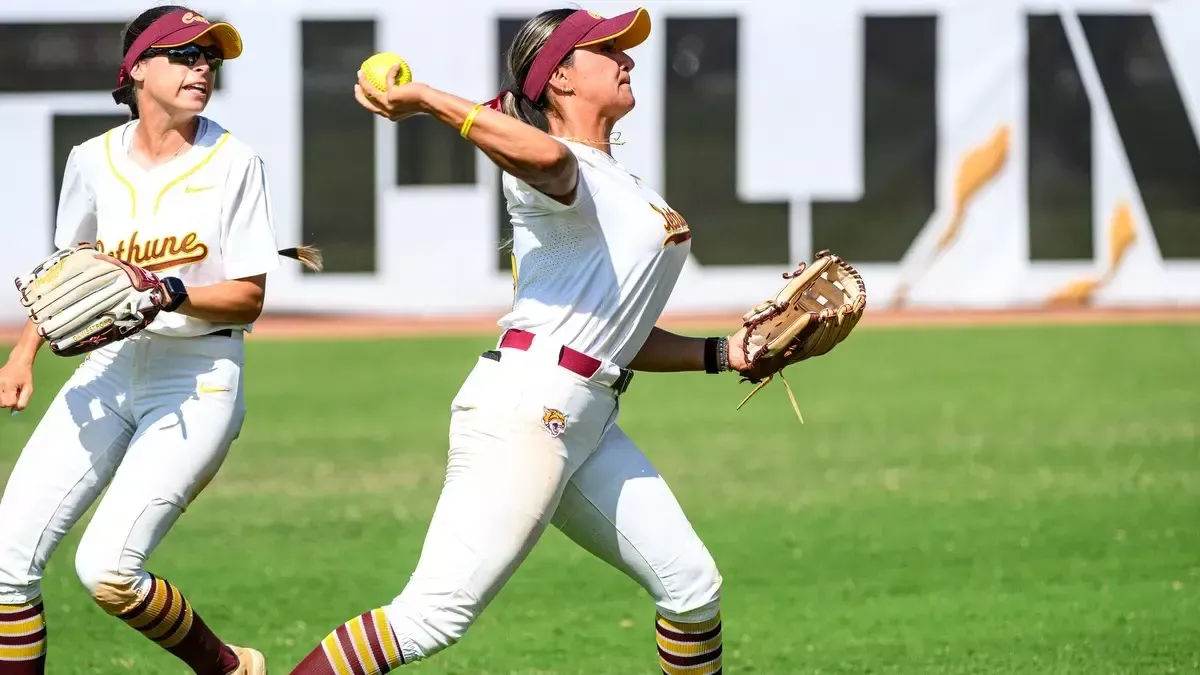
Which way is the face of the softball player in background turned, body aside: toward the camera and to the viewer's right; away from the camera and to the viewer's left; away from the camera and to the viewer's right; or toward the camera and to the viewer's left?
toward the camera and to the viewer's right

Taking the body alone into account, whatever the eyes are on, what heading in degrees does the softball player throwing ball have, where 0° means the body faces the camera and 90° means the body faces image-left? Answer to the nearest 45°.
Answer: approximately 270°

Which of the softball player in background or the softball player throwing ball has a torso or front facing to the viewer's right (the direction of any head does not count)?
the softball player throwing ball

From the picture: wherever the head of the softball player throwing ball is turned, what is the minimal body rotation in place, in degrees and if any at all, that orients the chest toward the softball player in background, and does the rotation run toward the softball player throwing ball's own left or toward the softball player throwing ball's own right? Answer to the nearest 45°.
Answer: approximately 135° to the softball player throwing ball's own left

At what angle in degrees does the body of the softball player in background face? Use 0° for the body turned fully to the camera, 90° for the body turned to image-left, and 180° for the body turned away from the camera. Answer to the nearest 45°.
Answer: approximately 0°

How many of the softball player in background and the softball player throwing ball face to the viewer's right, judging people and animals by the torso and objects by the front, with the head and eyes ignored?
1

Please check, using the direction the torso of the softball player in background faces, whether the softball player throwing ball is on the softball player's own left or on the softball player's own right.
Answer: on the softball player's own left
